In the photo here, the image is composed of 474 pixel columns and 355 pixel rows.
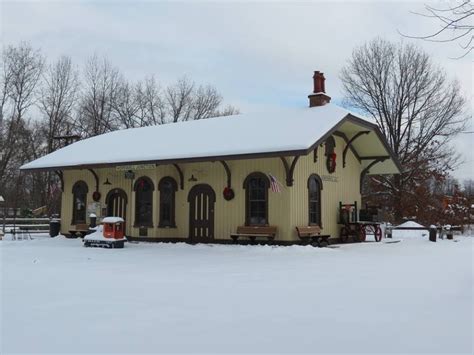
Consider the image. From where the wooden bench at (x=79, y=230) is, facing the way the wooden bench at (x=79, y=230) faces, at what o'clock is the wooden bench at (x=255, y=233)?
the wooden bench at (x=255, y=233) is roughly at 9 o'clock from the wooden bench at (x=79, y=230).

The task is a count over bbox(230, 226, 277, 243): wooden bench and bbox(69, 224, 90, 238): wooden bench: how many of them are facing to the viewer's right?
0

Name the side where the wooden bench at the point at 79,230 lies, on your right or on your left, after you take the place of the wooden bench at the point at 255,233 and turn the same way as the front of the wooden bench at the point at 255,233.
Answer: on your right

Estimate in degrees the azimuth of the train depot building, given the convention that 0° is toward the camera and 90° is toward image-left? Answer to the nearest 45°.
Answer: approximately 45°

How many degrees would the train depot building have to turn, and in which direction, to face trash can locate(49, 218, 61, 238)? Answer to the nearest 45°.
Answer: approximately 90° to its right

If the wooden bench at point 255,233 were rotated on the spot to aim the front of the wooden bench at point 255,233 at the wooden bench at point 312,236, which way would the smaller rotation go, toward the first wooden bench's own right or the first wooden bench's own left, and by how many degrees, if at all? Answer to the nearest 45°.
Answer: approximately 135° to the first wooden bench's own left

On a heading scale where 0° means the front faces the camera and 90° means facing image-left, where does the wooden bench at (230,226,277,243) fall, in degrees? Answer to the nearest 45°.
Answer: approximately 45°

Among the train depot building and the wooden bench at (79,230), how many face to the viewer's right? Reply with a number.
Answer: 0

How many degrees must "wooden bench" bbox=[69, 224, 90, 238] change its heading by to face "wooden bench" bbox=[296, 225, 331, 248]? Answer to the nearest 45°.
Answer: approximately 90° to its left
